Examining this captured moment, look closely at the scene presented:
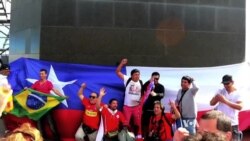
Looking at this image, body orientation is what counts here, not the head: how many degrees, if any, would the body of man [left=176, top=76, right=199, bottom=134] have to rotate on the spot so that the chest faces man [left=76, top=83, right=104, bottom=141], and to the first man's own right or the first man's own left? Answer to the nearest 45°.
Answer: approximately 45° to the first man's own right

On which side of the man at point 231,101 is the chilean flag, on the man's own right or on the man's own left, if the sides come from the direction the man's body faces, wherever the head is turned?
on the man's own right

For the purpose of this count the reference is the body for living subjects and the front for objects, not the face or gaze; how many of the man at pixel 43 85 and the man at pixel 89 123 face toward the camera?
2

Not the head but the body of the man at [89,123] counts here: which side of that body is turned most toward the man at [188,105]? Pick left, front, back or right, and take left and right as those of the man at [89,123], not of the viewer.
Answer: left

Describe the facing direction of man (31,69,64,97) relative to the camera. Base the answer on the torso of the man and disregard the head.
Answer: toward the camera

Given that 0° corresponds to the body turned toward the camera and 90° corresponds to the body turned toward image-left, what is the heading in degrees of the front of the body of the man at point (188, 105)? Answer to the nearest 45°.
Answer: approximately 45°

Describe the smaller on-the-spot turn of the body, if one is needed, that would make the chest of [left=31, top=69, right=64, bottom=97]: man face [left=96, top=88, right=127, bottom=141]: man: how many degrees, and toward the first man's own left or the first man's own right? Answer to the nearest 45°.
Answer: approximately 90° to the first man's own left

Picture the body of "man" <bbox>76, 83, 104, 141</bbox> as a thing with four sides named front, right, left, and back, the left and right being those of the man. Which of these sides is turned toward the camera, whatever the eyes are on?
front

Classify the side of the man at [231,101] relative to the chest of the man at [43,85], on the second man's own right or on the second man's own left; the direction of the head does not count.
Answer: on the second man's own left

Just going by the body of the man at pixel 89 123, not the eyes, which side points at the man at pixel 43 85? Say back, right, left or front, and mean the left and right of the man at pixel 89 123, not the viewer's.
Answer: right
